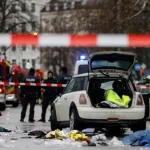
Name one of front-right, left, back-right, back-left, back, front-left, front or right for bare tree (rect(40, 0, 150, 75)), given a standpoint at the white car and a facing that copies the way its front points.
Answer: front-right

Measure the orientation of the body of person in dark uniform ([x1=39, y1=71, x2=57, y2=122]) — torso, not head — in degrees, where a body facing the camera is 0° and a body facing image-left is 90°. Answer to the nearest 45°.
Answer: approximately 45°

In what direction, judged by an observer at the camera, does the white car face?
facing away from the viewer and to the left of the viewer
